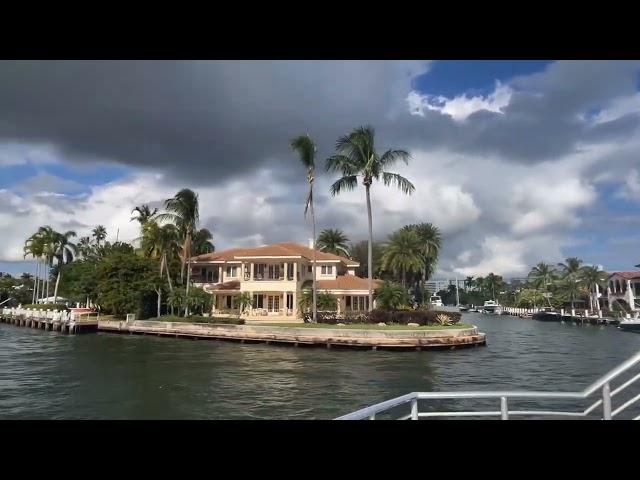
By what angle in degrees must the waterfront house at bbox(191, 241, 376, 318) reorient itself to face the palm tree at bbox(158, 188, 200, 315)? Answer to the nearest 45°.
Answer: approximately 90° to its right

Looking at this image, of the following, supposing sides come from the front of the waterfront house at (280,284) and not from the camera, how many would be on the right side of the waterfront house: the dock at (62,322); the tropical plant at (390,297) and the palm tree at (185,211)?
2

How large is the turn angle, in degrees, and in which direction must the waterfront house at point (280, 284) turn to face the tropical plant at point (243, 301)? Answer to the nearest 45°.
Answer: approximately 90° to its right

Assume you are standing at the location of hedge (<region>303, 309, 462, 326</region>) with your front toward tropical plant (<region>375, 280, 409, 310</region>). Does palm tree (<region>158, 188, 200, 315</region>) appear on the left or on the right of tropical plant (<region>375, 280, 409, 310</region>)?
left

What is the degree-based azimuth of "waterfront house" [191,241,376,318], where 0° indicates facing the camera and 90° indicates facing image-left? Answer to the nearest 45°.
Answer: approximately 0°

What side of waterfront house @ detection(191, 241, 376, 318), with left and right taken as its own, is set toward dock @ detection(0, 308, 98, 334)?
right

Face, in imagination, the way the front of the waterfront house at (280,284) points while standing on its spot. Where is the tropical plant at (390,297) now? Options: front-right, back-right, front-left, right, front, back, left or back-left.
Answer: front-left

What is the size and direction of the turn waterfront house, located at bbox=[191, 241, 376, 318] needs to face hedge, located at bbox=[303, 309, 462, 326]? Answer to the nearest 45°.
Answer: approximately 45° to its left
